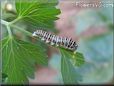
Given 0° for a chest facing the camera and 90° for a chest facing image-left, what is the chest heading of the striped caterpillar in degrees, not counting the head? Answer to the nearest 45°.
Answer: approximately 270°
